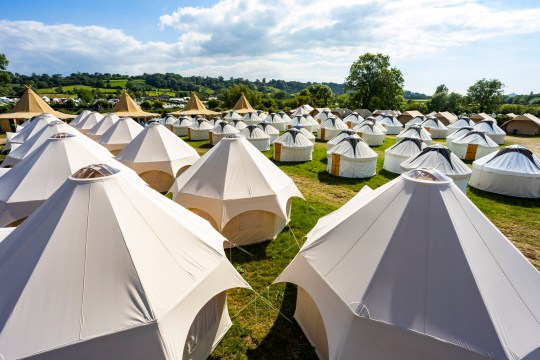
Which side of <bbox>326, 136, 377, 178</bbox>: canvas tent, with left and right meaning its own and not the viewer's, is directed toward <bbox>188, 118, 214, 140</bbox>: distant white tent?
right

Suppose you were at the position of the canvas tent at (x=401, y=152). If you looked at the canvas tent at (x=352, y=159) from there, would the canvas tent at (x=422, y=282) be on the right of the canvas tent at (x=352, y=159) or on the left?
left

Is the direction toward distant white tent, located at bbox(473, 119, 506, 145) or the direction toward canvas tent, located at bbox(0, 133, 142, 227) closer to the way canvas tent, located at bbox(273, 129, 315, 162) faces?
the canvas tent

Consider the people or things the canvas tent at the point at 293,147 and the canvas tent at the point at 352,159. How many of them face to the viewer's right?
0

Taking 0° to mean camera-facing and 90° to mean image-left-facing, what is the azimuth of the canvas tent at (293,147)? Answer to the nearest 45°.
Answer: approximately 45°

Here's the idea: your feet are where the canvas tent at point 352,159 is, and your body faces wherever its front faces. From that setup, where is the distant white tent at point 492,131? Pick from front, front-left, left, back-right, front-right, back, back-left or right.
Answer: back

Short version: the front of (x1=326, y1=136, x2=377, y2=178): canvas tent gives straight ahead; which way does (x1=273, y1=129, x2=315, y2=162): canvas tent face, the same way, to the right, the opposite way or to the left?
the same way

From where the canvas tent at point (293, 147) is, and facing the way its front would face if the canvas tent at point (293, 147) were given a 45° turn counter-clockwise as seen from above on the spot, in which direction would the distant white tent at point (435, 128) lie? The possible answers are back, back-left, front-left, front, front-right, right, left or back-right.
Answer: back-left

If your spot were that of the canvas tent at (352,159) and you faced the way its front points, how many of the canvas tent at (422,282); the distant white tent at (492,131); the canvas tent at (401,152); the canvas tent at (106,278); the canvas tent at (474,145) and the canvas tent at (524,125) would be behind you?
4

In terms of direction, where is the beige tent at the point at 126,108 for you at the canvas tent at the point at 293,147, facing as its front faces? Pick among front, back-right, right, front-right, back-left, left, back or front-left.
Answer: right

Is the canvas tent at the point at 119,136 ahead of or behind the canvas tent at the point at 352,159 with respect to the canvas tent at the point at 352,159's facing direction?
ahead

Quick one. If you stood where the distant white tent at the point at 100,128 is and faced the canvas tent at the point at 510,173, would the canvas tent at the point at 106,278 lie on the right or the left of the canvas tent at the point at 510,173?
right

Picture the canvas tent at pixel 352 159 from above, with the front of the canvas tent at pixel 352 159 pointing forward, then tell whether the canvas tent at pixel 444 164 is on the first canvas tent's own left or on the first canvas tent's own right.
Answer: on the first canvas tent's own left

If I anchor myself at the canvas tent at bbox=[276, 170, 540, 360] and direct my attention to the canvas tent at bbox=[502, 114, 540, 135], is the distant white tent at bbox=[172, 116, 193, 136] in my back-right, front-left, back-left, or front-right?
front-left

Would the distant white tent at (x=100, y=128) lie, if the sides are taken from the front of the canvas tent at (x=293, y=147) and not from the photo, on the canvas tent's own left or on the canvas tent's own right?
on the canvas tent's own right

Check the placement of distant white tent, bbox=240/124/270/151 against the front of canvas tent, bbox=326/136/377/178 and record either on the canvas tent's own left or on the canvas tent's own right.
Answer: on the canvas tent's own right

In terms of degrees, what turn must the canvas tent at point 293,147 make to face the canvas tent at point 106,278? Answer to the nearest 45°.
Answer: approximately 45° to its left

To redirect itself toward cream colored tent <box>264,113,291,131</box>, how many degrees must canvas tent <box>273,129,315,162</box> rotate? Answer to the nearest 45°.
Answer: approximately 135° to its right

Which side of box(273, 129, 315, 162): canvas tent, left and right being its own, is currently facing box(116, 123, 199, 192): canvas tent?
front

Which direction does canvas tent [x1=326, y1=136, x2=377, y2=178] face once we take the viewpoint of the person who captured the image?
facing the viewer and to the left of the viewer
